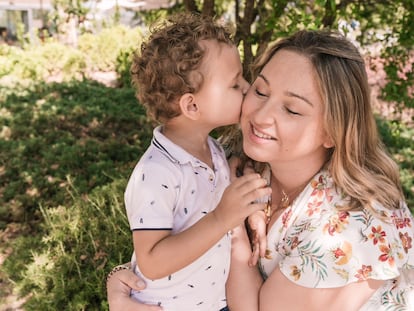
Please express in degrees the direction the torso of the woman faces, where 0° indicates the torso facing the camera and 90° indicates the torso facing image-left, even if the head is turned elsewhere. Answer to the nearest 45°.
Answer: approximately 45°

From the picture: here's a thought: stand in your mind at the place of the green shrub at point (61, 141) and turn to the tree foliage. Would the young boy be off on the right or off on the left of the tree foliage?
right

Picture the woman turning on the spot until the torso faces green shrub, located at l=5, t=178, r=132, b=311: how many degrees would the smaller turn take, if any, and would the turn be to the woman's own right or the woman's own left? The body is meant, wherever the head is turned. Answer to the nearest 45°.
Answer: approximately 90° to the woman's own right

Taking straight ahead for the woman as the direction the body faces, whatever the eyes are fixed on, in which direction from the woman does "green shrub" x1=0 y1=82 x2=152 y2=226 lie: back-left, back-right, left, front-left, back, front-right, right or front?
right

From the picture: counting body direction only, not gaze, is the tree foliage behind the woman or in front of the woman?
behind

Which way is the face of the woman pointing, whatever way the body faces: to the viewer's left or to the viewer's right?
to the viewer's left

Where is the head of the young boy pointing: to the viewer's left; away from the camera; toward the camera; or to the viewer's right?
to the viewer's right
